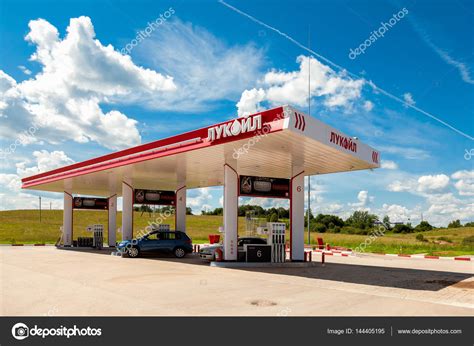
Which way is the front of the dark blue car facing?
to the viewer's left
